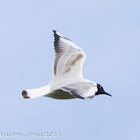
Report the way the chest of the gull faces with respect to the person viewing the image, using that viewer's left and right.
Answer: facing to the right of the viewer
